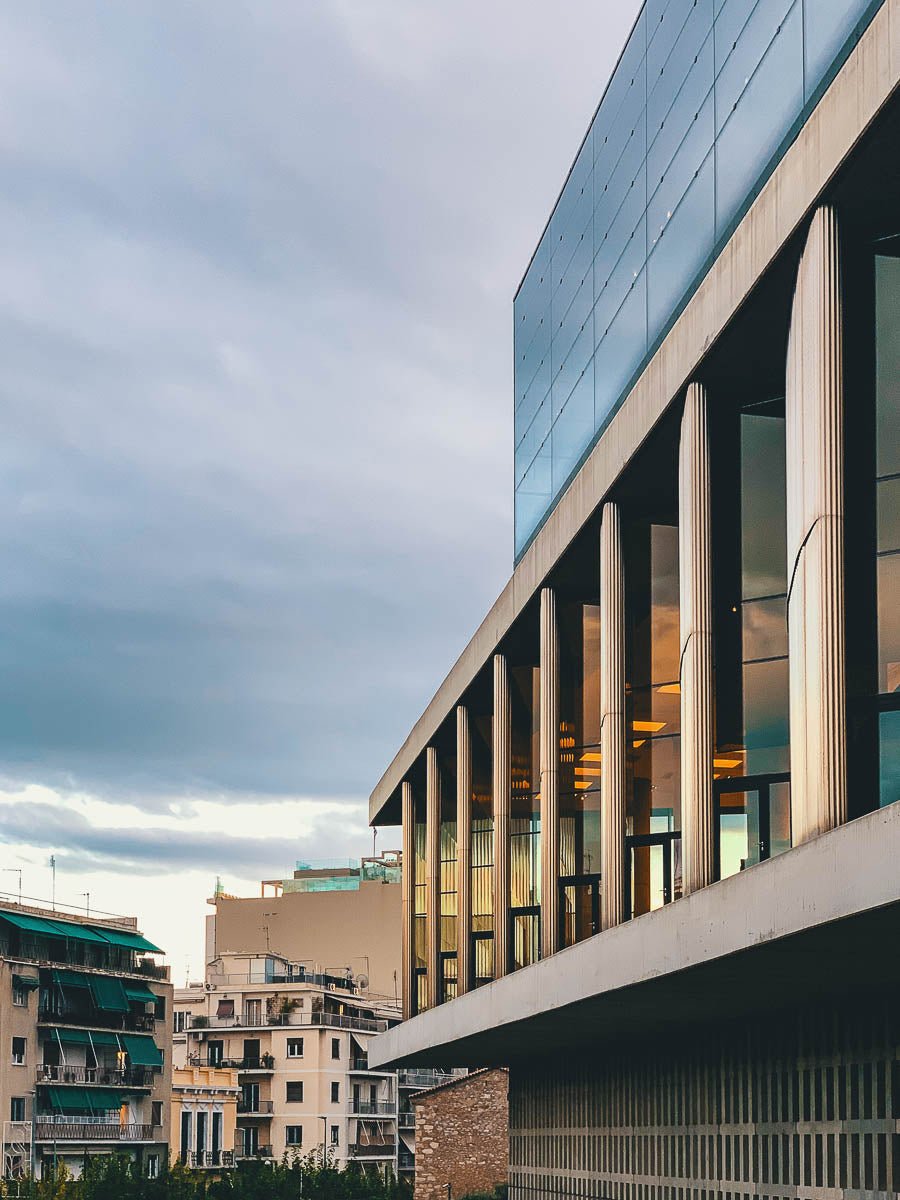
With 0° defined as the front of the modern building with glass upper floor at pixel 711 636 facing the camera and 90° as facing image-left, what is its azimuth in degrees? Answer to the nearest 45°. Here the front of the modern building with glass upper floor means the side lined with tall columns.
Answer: approximately 45°
